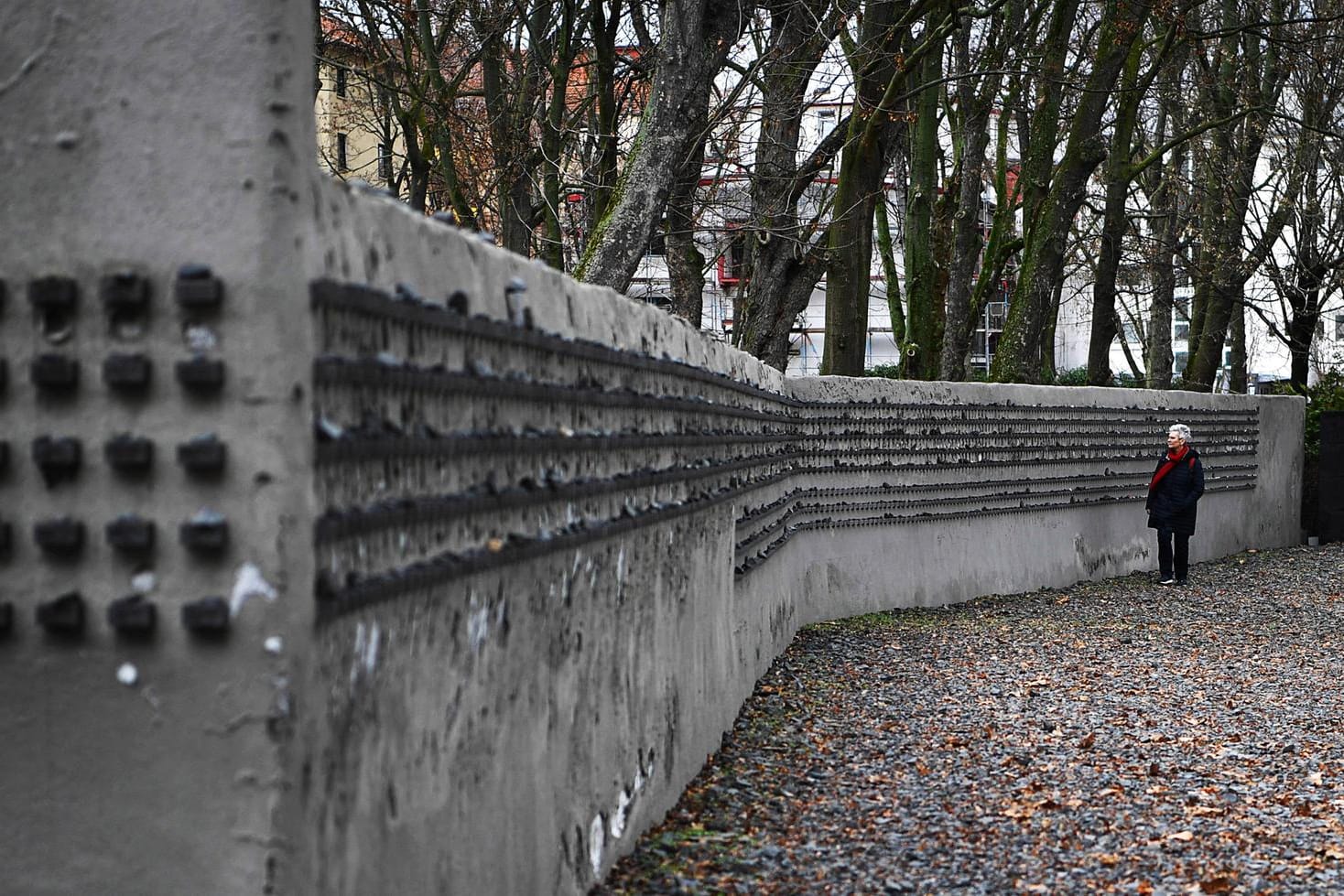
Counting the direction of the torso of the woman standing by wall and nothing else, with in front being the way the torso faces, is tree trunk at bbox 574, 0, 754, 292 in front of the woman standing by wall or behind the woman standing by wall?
in front

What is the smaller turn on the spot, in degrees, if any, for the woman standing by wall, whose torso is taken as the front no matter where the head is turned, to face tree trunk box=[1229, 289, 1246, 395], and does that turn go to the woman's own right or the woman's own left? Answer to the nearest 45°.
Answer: approximately 135° to the woman's own right

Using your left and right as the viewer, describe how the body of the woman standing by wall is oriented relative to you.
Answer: facing the viewer and to the left of the viewer

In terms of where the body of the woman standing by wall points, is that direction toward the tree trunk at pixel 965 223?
no

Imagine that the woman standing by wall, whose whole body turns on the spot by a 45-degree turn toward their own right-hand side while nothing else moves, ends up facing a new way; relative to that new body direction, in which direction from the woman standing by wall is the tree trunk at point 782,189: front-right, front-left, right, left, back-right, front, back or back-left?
front

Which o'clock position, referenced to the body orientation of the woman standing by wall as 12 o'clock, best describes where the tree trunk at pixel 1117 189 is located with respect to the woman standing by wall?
The tree trunk is roughly at 4 o'clock from the woman standing by wall.

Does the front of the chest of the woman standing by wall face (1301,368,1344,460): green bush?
no
